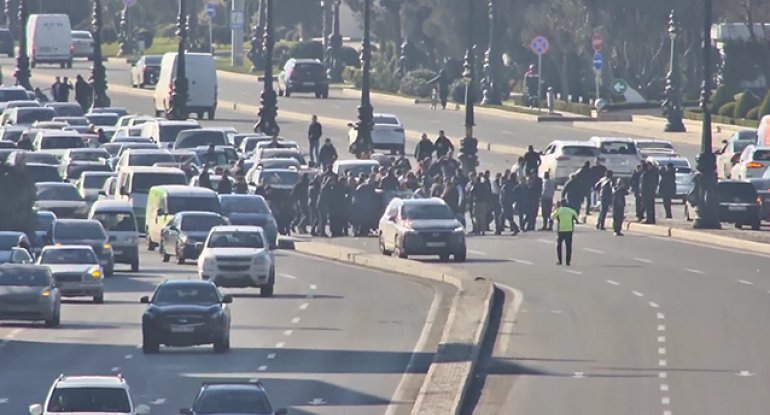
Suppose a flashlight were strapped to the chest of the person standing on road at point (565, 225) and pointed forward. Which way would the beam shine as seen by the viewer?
away from the camera

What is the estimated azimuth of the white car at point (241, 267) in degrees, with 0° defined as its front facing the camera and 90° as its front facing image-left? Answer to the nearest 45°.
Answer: approximately 0°

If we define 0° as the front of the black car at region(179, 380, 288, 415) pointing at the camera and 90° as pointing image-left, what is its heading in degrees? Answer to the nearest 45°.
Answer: approximately 0°

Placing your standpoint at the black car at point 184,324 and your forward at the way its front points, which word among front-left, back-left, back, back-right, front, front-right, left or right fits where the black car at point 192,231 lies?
back

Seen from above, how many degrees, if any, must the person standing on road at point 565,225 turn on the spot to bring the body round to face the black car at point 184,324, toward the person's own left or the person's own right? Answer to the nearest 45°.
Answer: approximately 135° to the person's own left

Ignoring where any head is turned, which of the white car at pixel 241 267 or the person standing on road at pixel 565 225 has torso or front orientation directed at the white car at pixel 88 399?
the white car at pixel 241 267

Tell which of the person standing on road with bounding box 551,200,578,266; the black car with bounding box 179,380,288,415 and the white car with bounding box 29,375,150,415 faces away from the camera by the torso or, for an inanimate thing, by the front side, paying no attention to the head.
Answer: the person standing on road

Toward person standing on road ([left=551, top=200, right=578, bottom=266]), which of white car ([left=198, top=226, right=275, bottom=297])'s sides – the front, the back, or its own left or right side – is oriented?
left

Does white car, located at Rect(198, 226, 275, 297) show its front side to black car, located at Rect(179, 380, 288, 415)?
yes

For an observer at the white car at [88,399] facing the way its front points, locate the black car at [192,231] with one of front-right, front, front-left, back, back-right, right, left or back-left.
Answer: back

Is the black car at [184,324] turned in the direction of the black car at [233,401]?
yes
